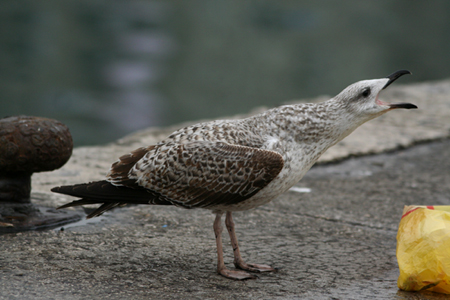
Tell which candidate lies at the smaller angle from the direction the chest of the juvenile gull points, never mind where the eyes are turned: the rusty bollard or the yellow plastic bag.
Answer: the yellow plastic bag

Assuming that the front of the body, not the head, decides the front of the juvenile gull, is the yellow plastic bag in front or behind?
in front

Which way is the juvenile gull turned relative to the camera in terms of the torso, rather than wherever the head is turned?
to the viewer's right

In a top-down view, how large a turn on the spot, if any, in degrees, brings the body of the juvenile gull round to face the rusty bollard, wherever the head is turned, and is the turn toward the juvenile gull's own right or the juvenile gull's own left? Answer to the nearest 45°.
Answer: approximately 180°
